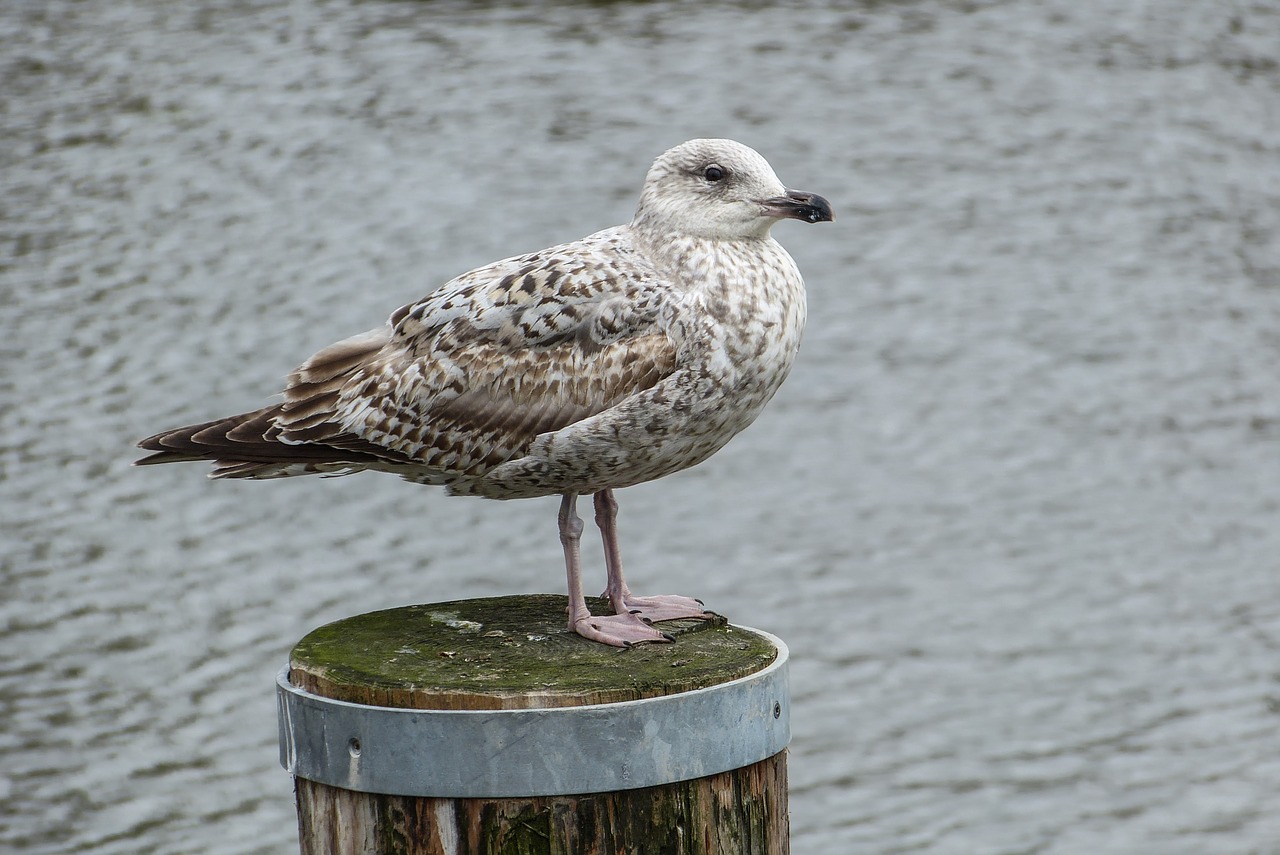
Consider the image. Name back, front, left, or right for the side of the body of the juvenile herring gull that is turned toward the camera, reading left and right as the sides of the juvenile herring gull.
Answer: right
